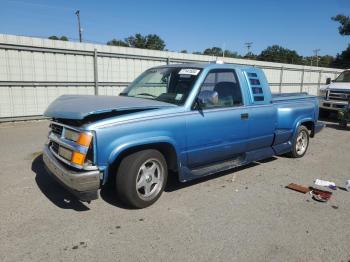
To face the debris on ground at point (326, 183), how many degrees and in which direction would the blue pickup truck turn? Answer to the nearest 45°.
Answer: approximately 135° to its left

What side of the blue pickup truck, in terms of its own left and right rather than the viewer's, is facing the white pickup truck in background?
back

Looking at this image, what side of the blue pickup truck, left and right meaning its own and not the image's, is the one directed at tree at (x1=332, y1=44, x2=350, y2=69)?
back

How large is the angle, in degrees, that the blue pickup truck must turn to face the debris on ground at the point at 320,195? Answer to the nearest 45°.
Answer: approximately 135° to its left

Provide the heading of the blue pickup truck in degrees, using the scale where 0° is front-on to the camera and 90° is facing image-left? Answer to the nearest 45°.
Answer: approximately 45°

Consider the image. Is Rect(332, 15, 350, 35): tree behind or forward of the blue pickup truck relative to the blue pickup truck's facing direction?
behind
